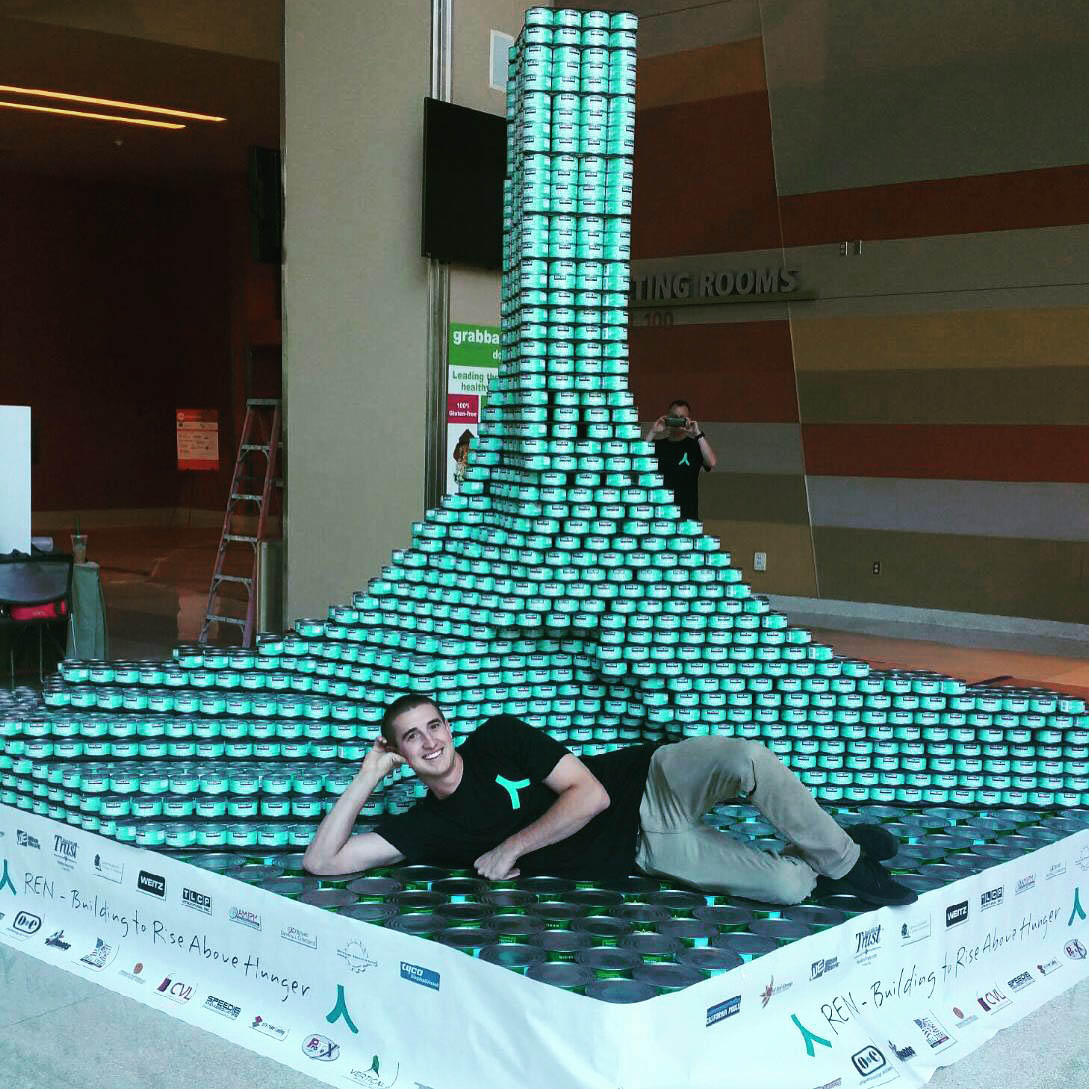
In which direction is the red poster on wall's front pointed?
toward the camera

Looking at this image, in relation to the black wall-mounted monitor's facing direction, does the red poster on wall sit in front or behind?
behind

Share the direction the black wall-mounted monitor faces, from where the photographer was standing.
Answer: facing the viewer and to the right of the viewer

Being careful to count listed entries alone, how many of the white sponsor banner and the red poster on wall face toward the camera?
2

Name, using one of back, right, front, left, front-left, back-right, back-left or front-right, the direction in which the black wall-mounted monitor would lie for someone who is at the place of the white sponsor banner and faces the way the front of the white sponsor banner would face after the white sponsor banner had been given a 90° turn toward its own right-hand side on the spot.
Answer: right

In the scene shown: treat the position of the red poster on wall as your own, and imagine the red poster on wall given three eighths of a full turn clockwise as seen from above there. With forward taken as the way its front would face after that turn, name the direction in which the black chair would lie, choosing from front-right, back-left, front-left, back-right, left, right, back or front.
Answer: back-left

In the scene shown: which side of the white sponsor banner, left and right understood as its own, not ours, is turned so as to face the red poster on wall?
back

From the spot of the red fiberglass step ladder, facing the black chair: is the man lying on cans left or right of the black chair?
left

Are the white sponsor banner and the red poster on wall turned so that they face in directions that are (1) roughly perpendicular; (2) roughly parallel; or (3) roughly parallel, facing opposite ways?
roughly parallel

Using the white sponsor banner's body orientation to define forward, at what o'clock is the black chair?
The black chair is roughly at 5 o'clock from the white sponsor banner.

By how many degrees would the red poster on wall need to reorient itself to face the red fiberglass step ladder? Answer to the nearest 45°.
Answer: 0° — it already faces it

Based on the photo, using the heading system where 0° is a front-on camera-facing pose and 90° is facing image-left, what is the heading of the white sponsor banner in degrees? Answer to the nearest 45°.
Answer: approximately 0°

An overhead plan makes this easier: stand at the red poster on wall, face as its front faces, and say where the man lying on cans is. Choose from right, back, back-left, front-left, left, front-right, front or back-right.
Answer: front
